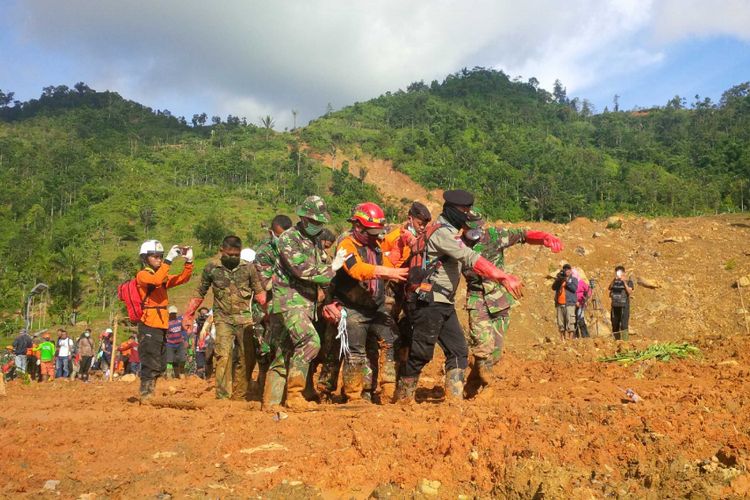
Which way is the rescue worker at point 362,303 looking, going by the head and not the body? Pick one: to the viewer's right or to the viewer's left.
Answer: to the viewer's right

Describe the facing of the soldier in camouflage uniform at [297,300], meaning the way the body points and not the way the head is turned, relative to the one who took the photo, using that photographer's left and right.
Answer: facing the viewer and to the right of the viewer

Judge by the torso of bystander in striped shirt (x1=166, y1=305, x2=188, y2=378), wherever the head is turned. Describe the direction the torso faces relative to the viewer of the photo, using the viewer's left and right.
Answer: facing the viewer

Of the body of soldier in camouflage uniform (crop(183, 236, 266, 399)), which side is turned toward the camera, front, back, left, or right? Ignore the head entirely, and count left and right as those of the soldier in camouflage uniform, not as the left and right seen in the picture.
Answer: front

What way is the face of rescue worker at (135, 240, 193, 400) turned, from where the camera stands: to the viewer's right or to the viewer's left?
to the viewer's right

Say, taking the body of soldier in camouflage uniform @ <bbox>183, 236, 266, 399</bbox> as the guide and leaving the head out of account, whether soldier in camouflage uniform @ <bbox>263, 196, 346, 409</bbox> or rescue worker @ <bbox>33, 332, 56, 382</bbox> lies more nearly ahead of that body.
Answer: the soldier in camouflage uniform
